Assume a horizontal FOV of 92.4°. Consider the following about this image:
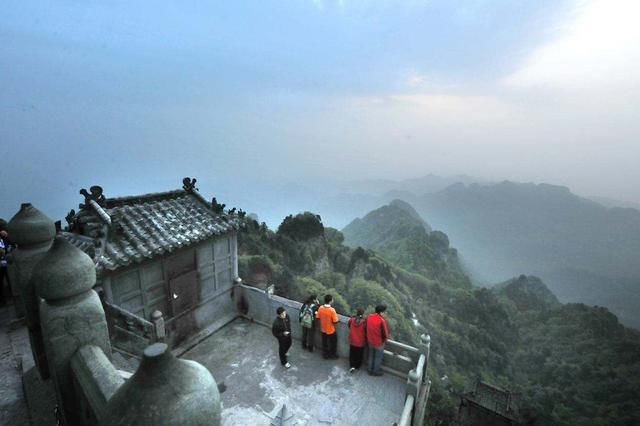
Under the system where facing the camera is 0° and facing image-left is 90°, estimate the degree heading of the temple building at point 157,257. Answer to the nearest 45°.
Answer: approximately 315°

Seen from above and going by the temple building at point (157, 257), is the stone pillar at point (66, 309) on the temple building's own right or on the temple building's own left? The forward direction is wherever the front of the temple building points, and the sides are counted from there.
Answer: on the temple building's own right

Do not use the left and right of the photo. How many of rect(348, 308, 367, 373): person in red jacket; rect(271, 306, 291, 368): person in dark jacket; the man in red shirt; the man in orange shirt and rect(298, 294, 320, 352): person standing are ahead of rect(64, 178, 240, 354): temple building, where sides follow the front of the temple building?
5

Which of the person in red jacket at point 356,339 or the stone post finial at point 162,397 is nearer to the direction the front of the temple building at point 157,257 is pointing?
the person in red jacket

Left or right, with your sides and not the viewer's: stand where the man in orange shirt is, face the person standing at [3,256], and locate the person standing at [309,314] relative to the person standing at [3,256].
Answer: right

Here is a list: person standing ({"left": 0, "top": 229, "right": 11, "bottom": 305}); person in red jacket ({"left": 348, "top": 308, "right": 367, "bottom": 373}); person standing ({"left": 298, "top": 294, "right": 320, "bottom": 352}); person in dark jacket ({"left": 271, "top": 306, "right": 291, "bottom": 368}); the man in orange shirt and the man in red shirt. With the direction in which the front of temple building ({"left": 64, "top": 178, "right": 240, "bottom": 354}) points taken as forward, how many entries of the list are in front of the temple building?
5

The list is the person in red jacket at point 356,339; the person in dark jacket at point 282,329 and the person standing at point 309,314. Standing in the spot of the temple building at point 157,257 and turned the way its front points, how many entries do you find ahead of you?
3

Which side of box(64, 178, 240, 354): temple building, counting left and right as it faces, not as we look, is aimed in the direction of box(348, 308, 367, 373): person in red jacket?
front

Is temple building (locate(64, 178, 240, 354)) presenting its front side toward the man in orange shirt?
yes

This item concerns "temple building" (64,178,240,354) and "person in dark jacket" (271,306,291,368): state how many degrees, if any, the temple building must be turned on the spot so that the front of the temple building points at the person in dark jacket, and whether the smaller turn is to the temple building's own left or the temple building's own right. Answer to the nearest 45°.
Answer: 0° — it already faces them

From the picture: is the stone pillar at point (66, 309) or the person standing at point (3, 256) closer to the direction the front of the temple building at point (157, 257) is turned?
the stone pillar

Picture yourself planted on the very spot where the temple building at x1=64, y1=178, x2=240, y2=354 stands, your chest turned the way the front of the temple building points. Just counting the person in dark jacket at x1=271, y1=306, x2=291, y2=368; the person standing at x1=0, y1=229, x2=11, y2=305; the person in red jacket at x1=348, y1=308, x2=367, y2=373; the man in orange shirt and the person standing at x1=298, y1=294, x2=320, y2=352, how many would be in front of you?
4

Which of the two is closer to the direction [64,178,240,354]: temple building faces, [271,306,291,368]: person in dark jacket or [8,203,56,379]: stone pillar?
the person in dark jacket

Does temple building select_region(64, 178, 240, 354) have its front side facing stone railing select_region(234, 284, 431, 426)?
yes
